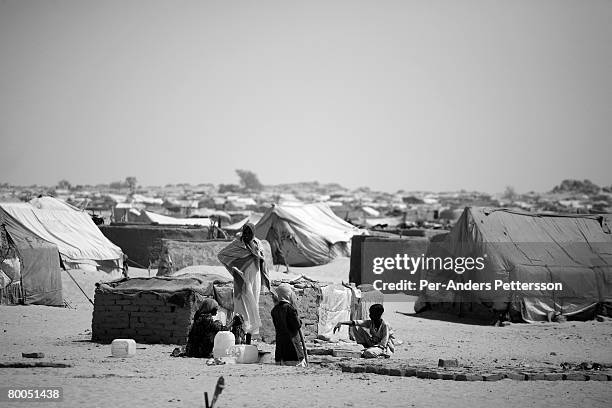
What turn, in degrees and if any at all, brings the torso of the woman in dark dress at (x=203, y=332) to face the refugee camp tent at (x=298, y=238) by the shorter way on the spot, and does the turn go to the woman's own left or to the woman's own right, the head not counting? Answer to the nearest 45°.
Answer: approximately 90° to the woman's own left

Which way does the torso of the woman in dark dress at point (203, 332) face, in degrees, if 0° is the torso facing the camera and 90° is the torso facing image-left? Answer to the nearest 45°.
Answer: approximately 270°

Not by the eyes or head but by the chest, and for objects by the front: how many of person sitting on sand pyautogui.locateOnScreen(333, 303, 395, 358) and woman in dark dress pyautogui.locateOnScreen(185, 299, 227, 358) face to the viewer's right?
1

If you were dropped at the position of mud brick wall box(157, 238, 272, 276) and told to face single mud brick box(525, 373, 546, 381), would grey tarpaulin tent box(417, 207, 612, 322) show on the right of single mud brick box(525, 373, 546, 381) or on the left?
left

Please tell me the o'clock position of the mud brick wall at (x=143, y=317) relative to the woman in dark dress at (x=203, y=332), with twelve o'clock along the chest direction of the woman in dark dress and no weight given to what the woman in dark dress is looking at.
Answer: The mud brick wall is roughly at 8 o'clock from the woman in dark dress.

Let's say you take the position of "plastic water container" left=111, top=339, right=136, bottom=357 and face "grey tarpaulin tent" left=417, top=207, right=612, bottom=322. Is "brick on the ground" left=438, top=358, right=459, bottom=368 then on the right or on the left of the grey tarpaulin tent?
right

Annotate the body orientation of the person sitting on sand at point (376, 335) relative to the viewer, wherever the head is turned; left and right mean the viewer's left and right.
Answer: facing the viewer and to the left of the viewer

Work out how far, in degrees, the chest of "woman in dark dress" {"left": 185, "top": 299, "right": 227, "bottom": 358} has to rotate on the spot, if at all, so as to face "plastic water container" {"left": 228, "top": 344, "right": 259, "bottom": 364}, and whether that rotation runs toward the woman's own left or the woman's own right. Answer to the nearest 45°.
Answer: approximately 45° to the woman's own right

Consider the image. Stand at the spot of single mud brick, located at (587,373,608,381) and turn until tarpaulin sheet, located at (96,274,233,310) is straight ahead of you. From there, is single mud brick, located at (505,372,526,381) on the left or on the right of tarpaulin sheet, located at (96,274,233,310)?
left

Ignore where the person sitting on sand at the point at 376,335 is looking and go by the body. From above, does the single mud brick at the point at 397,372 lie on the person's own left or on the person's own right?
on the person's own left

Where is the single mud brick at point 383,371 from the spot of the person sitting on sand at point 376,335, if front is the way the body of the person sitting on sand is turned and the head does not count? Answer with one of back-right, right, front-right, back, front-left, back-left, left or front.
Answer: front-left
